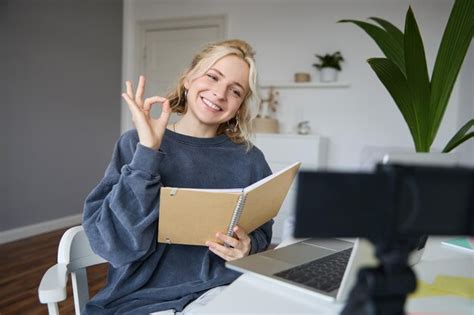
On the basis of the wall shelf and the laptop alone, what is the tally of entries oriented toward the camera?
1

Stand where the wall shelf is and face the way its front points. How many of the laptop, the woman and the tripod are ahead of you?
3

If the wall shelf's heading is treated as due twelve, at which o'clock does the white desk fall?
The white desk is roughly at 12 o'clock from the wall shelf.

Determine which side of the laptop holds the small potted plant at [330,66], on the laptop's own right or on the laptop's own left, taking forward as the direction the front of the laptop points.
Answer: on the laptop's own right

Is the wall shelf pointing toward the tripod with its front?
yes

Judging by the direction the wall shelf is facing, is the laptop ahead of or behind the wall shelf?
ahead

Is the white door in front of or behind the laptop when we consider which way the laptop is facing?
in front

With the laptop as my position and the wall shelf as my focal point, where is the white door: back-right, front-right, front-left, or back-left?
front-left

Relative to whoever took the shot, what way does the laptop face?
facing away from the viewer and to the left of the viewer

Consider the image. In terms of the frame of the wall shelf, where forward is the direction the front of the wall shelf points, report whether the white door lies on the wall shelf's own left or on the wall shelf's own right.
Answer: on the wall shelf's own right

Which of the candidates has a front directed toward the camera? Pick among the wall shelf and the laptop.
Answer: the wall shelf

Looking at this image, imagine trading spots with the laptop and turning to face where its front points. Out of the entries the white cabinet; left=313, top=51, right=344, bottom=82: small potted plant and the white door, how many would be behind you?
0

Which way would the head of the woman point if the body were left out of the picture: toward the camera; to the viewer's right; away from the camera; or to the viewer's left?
toward the camera

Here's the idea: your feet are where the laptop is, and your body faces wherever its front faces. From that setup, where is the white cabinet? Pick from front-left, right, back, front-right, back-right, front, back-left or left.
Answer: front-right

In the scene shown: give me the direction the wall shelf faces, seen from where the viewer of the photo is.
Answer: facing the viewer
